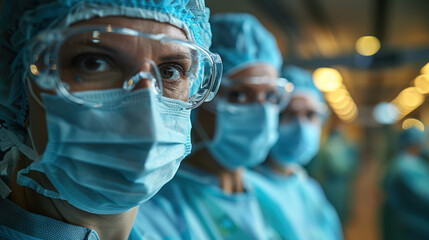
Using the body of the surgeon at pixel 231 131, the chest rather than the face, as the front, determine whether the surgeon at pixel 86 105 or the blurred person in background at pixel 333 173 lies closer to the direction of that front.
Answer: the surgeon

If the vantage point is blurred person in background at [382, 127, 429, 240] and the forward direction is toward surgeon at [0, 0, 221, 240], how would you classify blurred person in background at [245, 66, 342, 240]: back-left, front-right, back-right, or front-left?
front-right

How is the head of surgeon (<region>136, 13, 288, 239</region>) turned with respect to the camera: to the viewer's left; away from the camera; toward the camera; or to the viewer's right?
toward the camera

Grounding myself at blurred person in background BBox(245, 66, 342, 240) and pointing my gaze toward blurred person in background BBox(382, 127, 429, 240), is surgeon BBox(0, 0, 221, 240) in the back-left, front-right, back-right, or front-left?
back-right

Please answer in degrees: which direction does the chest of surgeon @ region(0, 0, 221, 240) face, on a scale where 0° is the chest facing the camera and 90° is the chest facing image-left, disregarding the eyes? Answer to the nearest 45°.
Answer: approximately 315°

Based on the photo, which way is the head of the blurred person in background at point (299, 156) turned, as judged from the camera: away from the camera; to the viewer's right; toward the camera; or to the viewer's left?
toward the camera

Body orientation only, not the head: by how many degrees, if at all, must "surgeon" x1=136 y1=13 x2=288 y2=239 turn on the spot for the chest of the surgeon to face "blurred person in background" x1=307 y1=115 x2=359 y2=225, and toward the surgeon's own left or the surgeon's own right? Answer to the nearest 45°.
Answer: approximately 90° to the surgeon's own left

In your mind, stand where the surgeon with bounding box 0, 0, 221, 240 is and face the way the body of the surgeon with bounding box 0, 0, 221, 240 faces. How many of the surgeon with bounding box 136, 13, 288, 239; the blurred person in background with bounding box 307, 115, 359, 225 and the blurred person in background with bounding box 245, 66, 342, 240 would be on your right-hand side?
0

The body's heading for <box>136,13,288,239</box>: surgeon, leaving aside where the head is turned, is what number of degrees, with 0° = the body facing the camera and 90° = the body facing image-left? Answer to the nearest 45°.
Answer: approximately 315°

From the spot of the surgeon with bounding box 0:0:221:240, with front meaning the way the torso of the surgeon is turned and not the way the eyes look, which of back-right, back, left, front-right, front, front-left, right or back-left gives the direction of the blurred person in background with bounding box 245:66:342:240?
left

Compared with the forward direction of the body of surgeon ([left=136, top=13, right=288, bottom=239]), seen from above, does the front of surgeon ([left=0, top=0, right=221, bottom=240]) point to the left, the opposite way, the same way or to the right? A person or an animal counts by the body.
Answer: the same way

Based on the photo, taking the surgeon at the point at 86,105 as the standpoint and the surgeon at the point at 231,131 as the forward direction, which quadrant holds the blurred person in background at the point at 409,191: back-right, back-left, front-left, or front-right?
front-right

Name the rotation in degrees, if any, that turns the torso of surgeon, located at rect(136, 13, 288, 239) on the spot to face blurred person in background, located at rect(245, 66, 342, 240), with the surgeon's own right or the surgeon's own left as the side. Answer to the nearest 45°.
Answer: approximately 90° to the surgeon's own left

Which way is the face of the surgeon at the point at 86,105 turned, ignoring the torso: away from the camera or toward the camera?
toward the camera

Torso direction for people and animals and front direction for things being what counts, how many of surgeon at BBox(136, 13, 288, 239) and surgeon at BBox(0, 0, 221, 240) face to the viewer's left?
0

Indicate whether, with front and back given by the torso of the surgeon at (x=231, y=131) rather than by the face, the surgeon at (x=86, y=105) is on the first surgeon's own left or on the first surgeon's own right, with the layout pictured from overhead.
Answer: on the first surgeon's own right

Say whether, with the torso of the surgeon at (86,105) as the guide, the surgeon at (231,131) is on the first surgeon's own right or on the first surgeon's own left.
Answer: on the first surgeon's own left

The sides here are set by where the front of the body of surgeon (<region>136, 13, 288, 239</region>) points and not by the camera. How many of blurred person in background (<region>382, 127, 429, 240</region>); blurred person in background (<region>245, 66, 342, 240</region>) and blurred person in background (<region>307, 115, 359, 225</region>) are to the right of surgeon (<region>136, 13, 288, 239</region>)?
0
